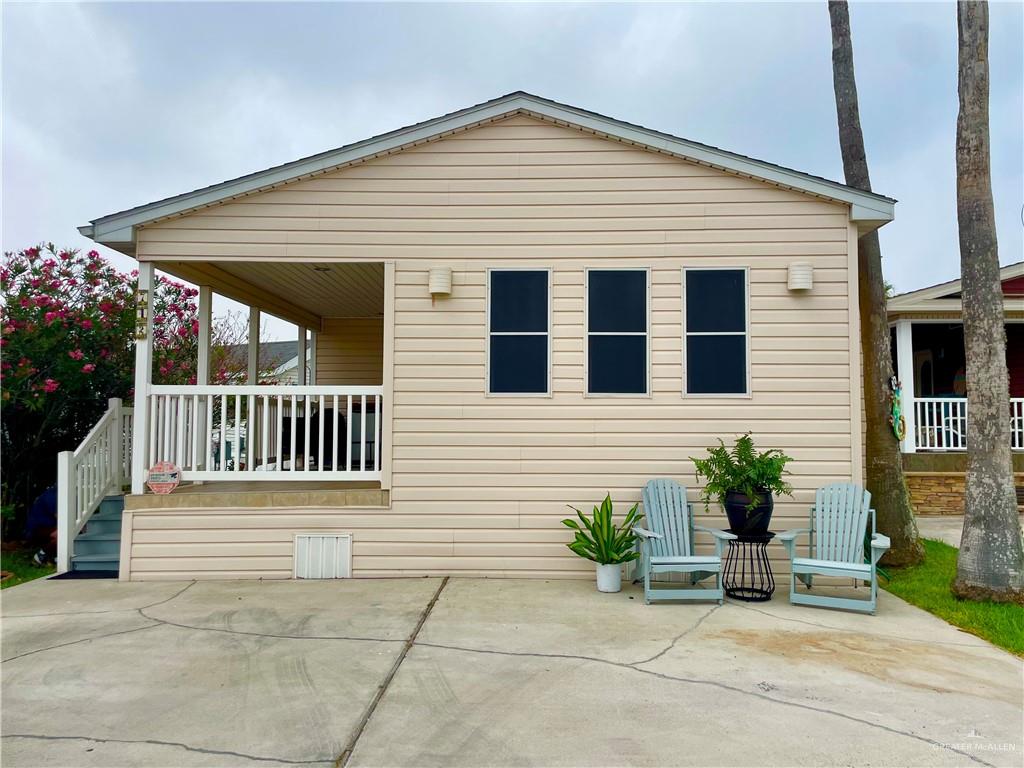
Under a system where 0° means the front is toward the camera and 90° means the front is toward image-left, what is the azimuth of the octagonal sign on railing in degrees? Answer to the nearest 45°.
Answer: approximately 0°

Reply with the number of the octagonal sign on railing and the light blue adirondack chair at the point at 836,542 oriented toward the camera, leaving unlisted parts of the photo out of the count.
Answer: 2

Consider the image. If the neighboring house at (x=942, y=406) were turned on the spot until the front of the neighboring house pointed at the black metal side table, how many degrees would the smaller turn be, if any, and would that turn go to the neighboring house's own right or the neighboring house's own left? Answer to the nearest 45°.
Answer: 0° — it already faces it

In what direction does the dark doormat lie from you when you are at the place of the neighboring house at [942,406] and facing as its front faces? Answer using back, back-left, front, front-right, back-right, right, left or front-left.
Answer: front-right

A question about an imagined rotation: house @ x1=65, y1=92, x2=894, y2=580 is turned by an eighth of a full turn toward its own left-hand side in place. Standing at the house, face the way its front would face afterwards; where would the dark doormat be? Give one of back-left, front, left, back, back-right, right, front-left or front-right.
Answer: back-right

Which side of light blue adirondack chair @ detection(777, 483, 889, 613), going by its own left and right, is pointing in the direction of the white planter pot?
right

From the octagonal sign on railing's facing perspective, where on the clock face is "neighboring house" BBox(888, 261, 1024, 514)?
The neighboring house is roughly at 9 o'clock from the octagonal sign on railing.

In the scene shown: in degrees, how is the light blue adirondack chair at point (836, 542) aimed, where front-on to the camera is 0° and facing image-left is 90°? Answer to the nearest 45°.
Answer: approximately 0°
